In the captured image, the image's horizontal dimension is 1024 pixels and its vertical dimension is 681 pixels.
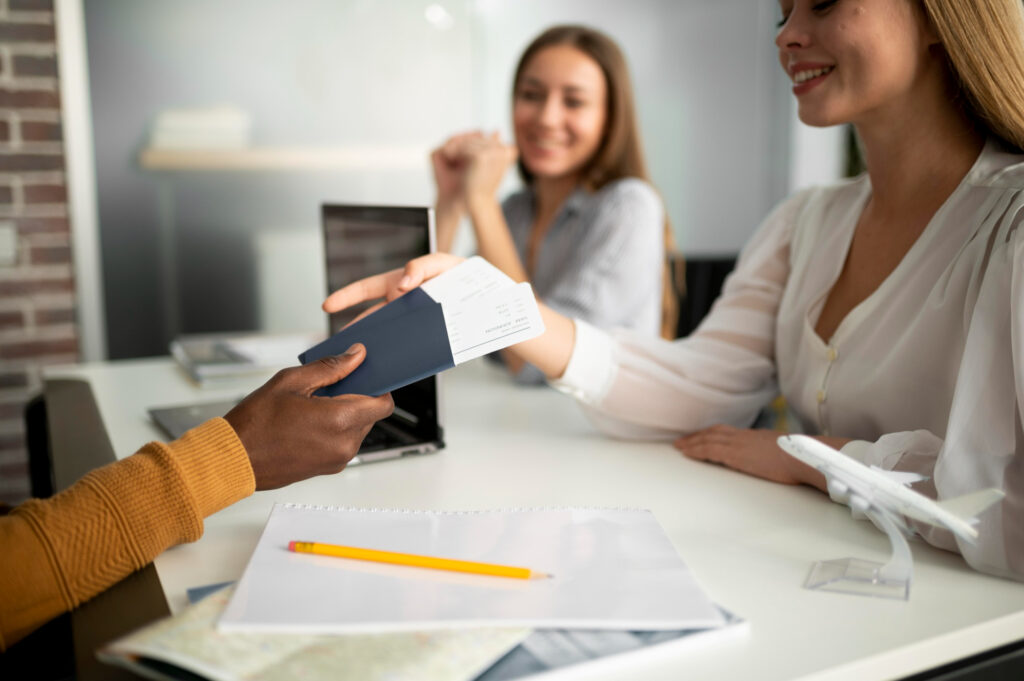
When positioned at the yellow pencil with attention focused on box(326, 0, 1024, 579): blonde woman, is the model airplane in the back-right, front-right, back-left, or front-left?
front-right

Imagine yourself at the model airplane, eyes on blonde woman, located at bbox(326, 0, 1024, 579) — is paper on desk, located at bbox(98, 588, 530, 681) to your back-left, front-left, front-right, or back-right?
back-left

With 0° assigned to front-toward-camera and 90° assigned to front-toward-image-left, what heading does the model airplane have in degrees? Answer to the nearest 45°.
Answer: approximately 90°

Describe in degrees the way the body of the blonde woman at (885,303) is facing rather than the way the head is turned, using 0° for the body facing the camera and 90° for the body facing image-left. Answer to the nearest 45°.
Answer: approximately 45°

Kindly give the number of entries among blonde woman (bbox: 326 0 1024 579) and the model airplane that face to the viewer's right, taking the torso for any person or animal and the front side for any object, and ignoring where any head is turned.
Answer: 0

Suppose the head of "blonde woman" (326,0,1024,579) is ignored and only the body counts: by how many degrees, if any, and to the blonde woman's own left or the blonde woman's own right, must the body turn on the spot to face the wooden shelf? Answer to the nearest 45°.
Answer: approximately 90° to the blonde woman's own right
